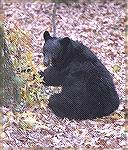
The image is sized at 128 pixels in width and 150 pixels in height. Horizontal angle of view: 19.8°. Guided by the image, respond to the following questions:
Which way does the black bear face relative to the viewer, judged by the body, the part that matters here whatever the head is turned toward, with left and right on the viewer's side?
facing to the left of the viewer

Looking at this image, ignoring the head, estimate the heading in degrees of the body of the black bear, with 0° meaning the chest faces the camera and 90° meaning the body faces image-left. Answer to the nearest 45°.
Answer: approximately 90°
